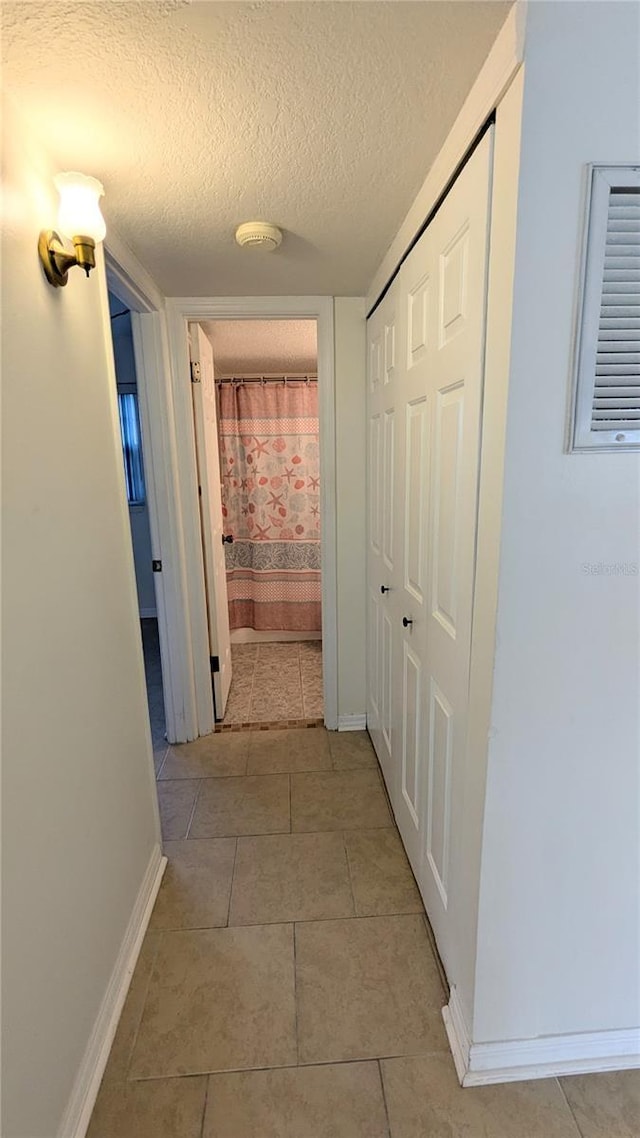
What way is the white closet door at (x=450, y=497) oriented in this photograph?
to the viewer's left

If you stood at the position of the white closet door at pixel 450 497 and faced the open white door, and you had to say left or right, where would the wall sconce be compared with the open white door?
left

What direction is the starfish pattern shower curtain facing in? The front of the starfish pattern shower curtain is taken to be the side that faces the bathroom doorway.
toward the camera

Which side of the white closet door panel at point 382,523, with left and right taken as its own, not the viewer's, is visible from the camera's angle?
left

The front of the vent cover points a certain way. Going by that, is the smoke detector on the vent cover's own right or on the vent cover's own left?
on the vent cover's own right

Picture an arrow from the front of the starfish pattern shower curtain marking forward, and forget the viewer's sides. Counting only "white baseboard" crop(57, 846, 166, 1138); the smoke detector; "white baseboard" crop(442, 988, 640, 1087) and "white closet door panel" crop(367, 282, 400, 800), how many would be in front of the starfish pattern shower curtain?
4

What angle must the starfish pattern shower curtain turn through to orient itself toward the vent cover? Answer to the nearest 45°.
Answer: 0° — it already faces it

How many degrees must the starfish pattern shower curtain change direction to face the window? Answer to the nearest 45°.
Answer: approximately 135° to its right
